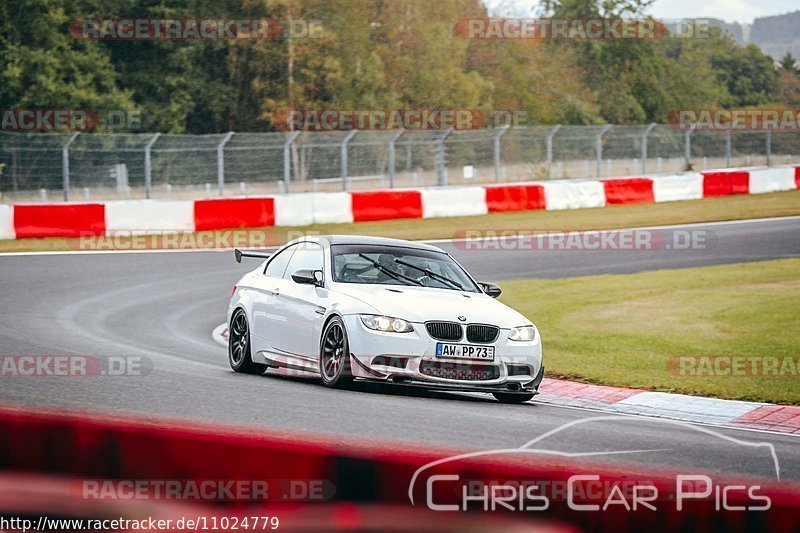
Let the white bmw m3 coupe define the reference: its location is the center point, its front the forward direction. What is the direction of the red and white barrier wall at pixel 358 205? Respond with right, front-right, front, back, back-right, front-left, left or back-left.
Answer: back-left

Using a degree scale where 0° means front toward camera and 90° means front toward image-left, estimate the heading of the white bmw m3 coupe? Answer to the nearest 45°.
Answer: approximately 315°

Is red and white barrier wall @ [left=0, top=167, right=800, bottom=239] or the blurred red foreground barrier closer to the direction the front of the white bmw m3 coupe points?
the blurred red foreground barrier

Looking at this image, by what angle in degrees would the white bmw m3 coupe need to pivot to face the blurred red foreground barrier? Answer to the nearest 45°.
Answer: approximately 45° to its right
